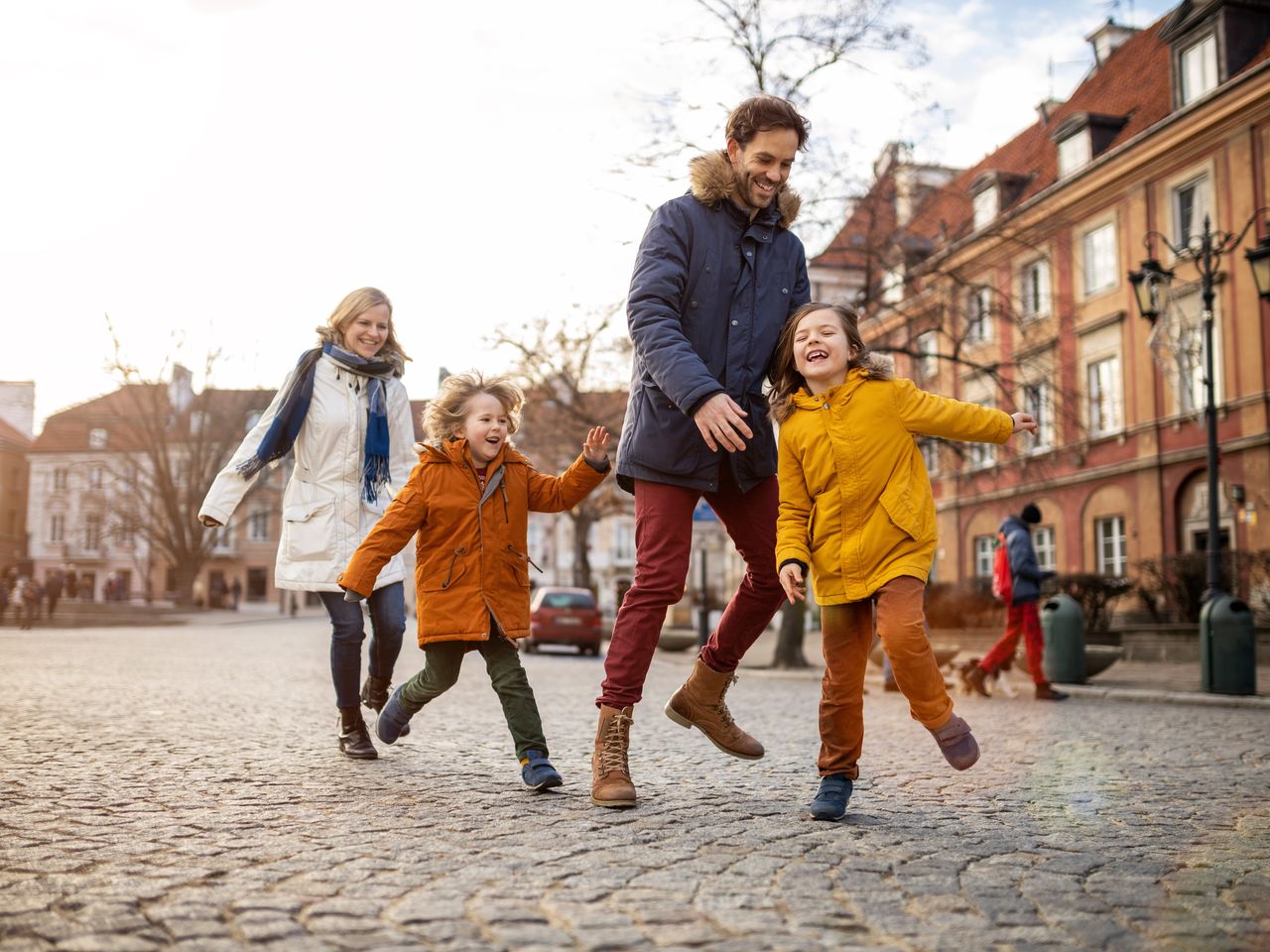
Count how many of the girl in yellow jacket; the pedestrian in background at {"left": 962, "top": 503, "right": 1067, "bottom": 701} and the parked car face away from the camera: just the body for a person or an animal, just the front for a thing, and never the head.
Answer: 1

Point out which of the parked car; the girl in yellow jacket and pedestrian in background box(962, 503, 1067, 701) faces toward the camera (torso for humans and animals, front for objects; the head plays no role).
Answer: the girl in yellow jacket

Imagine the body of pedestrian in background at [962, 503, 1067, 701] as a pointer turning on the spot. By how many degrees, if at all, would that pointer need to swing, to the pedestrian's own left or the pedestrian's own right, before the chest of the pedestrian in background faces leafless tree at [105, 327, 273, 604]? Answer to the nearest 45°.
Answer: approximately 135° to the pedestrian's own left

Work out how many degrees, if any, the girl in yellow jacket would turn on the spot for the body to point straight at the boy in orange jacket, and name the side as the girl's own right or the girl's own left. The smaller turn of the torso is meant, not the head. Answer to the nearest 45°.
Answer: approximately 90° to the girl's own right

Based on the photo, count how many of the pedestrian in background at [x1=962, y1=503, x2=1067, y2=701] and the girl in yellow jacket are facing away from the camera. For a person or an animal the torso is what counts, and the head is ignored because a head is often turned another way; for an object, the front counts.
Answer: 0

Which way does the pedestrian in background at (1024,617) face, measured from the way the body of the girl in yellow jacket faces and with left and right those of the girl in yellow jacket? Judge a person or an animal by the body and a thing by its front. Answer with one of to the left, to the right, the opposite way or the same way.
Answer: to the left

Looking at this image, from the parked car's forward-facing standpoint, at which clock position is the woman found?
The woman is roughly at 6 o'clock from the parked car.

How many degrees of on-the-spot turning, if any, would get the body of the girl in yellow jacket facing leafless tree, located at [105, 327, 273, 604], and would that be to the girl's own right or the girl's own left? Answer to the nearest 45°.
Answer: approximately 135° to the girl's own right

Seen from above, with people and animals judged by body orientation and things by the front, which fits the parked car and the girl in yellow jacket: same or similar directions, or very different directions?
very different directions

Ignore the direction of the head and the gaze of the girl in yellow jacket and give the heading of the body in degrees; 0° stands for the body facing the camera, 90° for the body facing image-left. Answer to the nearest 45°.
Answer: approximately 0°

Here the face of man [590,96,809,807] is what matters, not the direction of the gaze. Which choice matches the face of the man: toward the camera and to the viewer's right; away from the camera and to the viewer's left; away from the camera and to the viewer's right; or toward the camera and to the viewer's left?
toward the camera and to the viewer's right

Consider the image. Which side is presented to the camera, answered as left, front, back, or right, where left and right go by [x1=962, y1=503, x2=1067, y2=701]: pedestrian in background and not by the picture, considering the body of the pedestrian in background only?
right

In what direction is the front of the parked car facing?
away from the camera
